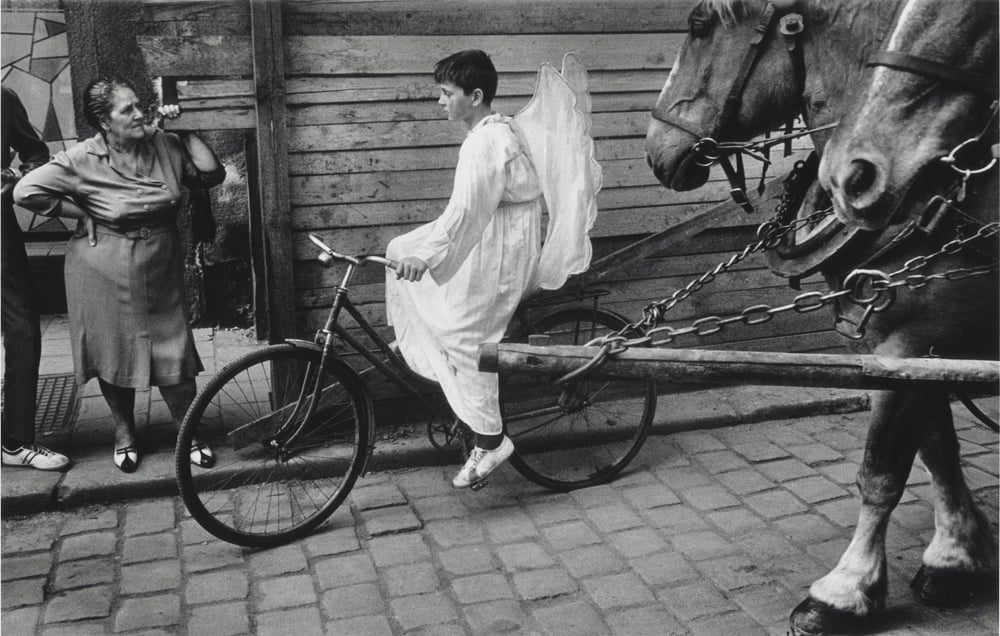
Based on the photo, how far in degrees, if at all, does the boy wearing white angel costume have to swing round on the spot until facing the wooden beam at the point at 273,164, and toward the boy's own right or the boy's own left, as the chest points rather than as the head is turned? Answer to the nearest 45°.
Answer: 0° — they already face it

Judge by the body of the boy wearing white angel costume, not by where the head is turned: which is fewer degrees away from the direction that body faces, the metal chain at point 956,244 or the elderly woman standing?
the elderly woman standing

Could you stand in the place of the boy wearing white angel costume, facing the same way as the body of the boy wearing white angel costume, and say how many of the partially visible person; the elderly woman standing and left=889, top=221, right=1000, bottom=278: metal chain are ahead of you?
2

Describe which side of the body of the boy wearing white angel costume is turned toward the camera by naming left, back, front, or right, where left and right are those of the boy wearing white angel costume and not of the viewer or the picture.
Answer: left

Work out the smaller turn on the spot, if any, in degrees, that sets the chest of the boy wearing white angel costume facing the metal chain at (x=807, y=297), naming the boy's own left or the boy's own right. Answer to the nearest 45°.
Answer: approximately 135° to the boy's own left

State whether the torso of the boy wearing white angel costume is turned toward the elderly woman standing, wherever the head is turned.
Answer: yes

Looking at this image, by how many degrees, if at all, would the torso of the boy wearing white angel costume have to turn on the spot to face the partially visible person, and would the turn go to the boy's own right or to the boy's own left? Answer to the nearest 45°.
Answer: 0° — they already face them

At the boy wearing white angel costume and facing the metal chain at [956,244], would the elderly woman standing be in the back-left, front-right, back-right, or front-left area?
back-right

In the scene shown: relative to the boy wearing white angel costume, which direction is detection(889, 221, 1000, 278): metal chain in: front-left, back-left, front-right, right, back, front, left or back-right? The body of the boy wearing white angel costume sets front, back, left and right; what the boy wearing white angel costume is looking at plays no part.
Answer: back-left

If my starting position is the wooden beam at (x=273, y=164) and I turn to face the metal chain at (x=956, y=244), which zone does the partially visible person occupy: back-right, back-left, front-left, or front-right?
back-right

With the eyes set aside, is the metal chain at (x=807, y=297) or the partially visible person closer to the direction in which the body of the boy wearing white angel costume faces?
the partially visible person
